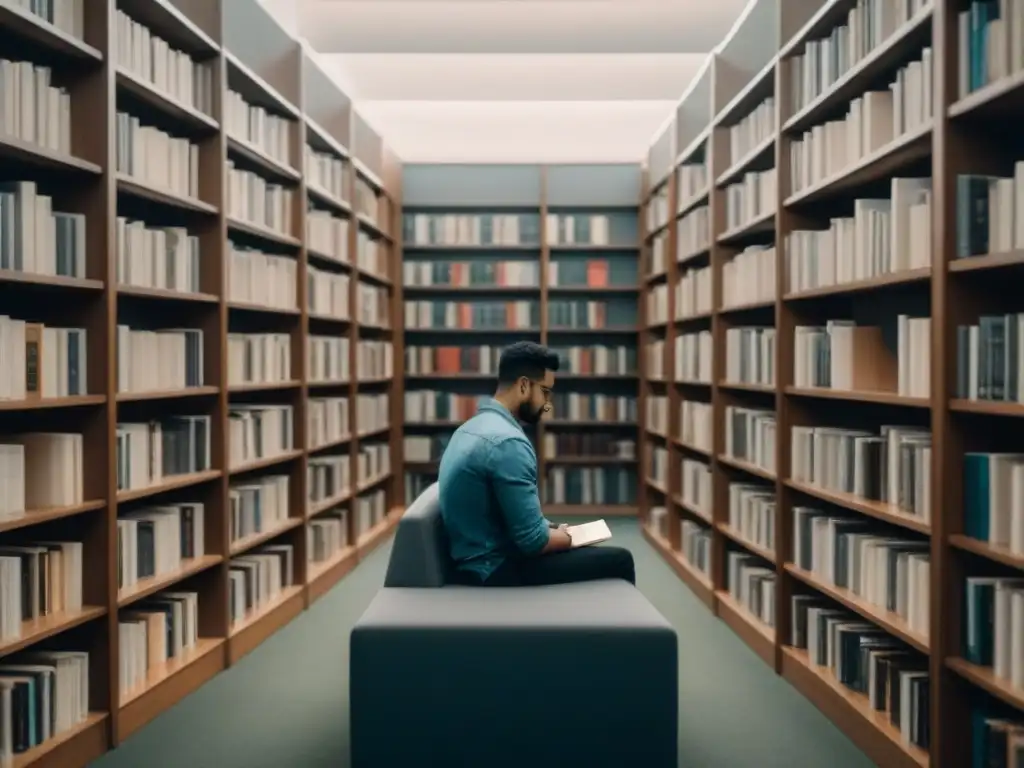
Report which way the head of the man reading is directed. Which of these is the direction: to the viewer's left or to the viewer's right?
to the viewer's right

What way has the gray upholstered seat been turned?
to the viewer's right

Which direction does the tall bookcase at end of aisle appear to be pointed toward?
toward the camera

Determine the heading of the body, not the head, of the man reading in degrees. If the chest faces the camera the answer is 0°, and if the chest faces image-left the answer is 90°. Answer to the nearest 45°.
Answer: approximately 270°

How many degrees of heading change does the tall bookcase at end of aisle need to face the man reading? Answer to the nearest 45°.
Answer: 0° — it already faces them

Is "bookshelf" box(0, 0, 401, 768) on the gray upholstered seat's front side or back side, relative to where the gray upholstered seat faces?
on the back side

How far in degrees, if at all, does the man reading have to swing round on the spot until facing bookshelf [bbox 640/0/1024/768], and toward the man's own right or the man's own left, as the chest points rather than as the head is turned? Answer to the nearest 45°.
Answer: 0° — they already face it

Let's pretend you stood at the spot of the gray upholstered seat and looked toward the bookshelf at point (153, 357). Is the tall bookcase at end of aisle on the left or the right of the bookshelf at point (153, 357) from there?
right

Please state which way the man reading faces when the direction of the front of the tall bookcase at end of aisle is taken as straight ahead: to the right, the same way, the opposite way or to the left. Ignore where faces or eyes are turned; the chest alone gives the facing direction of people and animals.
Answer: to the left

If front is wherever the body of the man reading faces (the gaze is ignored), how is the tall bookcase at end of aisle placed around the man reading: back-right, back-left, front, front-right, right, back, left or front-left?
left

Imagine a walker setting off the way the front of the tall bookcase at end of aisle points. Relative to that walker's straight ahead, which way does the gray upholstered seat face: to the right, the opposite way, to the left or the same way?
to the left

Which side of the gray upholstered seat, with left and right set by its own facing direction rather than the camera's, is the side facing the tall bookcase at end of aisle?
left

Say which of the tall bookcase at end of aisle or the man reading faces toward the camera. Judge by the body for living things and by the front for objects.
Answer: the tall bookcase at end of aisle
